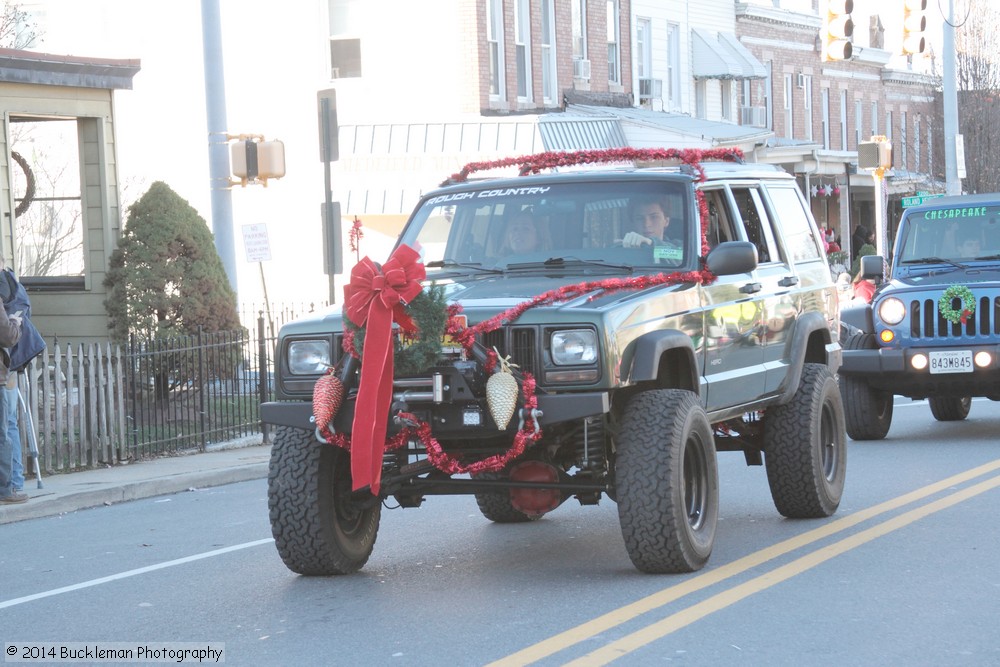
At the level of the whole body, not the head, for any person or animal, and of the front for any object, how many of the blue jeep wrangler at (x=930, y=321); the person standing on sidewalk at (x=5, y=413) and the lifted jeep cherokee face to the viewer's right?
1

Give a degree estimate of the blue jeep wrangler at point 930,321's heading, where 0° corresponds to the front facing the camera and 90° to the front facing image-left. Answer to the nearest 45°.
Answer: approximately 45°

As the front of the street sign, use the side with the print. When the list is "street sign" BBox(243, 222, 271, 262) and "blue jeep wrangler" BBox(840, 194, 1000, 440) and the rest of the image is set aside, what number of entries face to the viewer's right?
0

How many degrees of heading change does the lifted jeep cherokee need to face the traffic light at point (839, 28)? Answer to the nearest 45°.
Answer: approximately 135° to its right

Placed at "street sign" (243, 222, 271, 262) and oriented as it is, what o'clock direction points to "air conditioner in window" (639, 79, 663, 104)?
The air conditioner in window is roughly at 7 o'clock from the street sign.

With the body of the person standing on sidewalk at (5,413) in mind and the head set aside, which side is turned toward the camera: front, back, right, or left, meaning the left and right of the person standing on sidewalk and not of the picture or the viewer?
right

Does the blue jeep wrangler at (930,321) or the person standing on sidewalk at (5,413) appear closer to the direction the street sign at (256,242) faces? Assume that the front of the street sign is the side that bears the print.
the person standing on sidewalk

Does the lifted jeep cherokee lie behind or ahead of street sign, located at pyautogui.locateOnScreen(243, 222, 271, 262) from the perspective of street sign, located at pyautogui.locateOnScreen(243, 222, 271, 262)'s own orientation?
ahead

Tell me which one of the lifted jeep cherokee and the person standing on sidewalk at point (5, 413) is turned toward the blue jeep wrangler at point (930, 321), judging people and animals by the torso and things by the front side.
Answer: the person standing on sidewalk

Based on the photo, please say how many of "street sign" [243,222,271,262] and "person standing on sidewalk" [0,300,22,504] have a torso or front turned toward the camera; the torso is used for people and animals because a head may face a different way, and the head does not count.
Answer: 1
